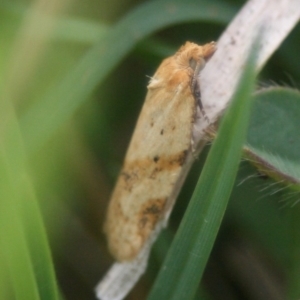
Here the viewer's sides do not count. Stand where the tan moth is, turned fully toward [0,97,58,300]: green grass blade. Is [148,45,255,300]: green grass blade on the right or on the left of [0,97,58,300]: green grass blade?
left

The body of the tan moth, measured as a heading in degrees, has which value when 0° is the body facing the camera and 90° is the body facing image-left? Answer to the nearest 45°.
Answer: approximately 270°

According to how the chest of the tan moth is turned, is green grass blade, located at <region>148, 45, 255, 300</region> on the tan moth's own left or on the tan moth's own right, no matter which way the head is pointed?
on the tan moth's own right
